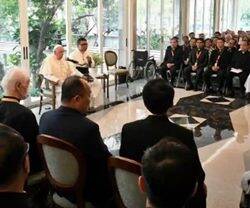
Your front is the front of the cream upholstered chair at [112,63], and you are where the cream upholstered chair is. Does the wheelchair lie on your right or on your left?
on your left

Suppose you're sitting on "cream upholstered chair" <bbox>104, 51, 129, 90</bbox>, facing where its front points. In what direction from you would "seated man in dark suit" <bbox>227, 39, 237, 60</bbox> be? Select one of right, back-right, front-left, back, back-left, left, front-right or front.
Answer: front-left

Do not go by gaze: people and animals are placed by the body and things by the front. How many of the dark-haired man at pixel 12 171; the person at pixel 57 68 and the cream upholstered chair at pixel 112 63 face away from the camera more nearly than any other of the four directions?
1

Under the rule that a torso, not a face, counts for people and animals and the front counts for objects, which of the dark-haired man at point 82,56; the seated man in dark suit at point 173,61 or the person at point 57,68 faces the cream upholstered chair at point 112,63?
the seated man in dark suit

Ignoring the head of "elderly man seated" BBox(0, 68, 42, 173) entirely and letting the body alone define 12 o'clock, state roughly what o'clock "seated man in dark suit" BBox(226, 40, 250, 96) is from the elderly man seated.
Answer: The seated man in dark suit is roughly at 12 o'clock from the elderly man seated.

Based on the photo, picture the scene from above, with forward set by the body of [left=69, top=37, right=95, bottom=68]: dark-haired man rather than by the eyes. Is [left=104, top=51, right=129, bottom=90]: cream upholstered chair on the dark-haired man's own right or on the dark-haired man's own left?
on the dark-haired man's own left

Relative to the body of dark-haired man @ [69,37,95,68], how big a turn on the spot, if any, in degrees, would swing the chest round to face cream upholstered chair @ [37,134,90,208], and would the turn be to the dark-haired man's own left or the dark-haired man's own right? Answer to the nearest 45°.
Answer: approximately 45° to the dark-haired man's own right

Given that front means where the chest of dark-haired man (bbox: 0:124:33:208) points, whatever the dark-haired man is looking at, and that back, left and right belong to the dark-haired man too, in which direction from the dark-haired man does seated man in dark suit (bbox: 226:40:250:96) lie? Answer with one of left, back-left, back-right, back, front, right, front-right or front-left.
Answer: front-right

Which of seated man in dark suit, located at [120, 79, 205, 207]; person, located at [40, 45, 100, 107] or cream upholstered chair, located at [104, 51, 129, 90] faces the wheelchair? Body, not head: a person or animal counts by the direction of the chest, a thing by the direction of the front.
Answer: the seated man in dark suit

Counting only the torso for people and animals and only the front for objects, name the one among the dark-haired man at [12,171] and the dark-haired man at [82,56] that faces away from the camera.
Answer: the dark-haired man at [12,171]

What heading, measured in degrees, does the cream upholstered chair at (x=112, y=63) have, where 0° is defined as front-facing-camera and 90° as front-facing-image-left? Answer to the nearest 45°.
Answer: approximately 315°

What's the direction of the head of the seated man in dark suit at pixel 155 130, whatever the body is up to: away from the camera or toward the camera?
away from the camera

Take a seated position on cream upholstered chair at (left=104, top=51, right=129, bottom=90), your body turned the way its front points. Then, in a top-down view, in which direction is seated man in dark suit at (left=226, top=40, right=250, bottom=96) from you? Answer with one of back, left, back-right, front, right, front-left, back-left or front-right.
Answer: front-left

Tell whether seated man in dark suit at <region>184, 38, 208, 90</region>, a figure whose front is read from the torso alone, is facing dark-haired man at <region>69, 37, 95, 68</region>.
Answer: yes
